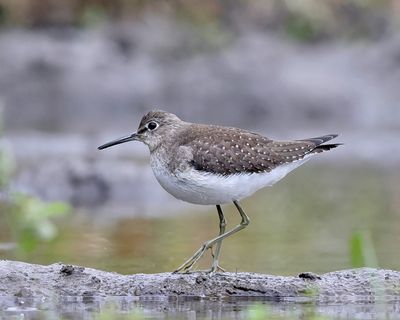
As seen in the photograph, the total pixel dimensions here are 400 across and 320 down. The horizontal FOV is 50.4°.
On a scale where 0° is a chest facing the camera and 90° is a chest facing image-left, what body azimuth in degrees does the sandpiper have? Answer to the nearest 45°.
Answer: approximately 90°
